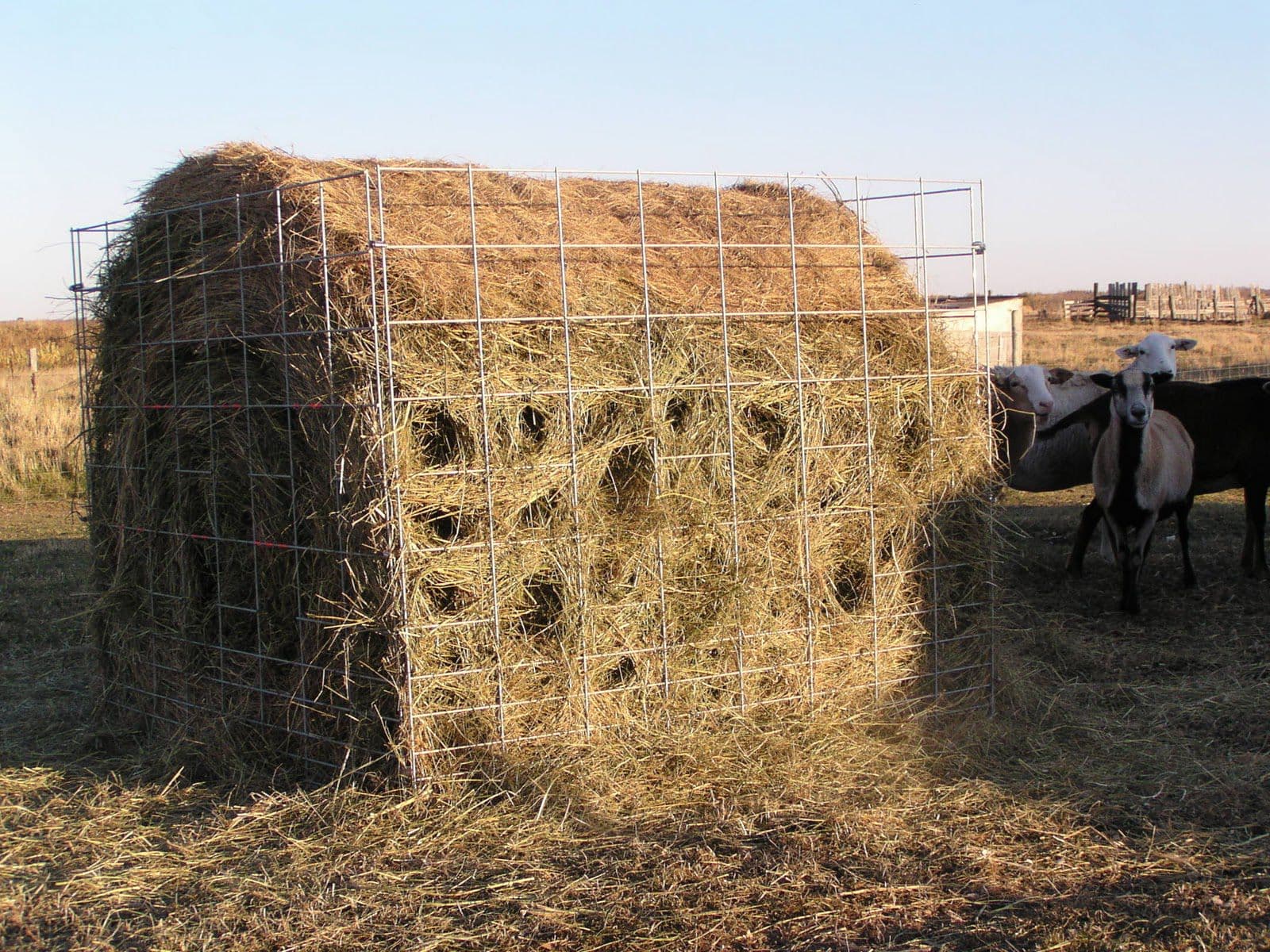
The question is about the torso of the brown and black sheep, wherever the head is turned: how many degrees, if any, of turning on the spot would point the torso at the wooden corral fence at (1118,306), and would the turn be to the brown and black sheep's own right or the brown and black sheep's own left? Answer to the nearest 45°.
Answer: approximately 135° to the brown and black sheep's own right

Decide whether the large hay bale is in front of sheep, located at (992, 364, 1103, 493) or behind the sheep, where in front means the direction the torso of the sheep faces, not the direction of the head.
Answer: in front

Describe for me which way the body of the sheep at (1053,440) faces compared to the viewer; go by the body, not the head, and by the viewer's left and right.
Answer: facing the viewer and to the left of the viewer

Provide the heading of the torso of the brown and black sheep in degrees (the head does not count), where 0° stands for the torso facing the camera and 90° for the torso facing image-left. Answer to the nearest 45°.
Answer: approximately 45°

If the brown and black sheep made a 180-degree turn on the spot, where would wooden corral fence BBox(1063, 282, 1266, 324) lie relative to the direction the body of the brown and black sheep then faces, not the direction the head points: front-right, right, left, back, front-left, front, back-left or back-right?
front-left

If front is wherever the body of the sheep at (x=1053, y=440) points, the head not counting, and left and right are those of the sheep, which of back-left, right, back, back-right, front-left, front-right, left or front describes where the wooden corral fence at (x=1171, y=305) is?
back-right

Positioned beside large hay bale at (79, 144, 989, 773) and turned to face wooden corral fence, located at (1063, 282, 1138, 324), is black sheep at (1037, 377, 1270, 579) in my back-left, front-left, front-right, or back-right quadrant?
front-right

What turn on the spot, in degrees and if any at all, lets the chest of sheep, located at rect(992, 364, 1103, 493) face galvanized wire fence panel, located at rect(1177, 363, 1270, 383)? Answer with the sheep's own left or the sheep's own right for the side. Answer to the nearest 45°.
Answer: approximately 135° to the sheep's own right
